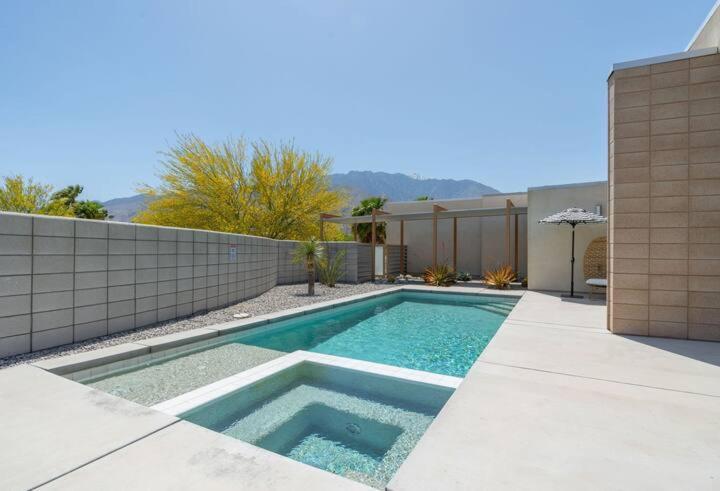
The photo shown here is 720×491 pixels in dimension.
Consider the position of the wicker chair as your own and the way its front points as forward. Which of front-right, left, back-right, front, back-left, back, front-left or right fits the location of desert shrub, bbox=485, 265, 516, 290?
right

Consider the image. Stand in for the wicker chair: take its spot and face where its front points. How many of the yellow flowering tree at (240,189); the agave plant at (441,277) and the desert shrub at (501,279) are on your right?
3

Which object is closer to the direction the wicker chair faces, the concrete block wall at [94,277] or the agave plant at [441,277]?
the concrete block wall

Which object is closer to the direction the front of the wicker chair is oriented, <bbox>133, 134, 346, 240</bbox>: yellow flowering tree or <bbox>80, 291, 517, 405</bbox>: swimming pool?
the swimming pool

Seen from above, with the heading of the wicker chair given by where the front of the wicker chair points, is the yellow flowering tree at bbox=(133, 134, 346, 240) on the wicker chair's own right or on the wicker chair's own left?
on the wicker chair's own right

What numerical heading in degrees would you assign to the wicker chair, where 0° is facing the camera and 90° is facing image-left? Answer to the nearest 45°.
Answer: approximately 0°

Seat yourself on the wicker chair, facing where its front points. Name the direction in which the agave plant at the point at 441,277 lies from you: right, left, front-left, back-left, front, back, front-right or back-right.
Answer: right

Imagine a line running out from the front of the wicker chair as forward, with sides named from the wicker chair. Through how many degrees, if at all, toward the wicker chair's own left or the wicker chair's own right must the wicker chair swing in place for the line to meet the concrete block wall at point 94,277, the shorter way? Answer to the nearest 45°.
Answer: approximately 45° to the wicker chair's own right

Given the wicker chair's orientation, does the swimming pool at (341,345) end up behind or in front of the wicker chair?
in front

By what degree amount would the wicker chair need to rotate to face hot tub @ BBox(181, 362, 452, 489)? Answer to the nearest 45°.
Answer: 0° — it already faces it

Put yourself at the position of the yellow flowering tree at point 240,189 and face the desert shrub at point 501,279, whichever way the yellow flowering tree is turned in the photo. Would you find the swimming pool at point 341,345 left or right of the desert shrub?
right

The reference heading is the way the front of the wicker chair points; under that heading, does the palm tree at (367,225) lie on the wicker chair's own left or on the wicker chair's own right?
on the wicker chair's own right
